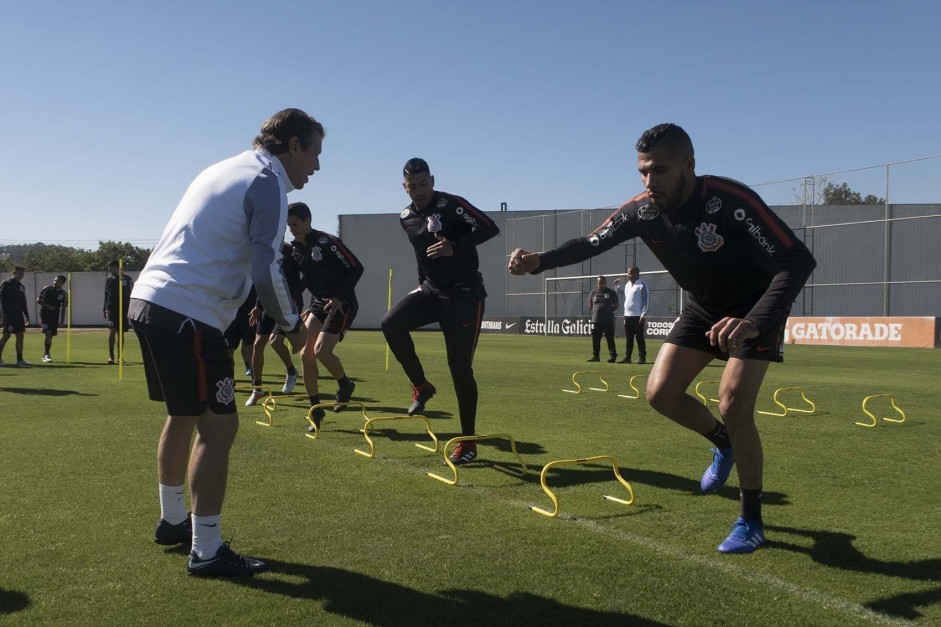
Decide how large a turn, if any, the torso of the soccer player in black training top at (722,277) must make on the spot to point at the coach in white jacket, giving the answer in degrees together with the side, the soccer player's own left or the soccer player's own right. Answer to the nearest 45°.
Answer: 0° — they already face them

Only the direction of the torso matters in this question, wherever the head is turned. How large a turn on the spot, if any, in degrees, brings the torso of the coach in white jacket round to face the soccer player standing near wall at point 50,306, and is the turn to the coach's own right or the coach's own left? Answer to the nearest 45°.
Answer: approximately 90° to the coach's own left

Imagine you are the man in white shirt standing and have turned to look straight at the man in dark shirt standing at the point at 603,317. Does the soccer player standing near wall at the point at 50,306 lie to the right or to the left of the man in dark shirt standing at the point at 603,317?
left

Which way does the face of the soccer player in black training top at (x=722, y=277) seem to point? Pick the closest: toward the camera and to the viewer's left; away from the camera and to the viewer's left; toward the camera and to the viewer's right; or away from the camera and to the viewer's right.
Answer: toward the camera and to the viewer's left

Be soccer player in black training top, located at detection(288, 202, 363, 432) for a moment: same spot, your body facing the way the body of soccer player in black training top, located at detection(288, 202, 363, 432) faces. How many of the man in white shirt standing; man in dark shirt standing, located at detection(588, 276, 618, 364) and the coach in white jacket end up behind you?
2

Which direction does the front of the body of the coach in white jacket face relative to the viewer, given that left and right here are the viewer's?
facing to the right of the viewer

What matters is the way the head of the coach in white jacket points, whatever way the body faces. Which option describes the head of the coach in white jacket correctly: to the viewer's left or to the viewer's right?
to the viewer's right

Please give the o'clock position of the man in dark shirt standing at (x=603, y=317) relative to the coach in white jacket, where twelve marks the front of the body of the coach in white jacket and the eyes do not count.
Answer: The man in dark shirt standing is roughly at 10 o'clock from the coach in white jacket.

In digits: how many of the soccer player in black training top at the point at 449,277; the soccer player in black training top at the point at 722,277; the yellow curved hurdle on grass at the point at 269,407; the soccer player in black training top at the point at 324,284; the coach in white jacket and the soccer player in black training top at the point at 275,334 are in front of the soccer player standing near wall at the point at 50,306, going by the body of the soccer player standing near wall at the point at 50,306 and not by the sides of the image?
6

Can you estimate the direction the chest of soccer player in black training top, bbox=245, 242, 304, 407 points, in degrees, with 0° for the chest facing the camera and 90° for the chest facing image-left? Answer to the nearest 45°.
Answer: approximately 45°

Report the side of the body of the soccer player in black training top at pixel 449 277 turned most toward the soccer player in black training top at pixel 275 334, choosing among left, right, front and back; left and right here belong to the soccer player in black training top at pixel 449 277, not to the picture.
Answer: right

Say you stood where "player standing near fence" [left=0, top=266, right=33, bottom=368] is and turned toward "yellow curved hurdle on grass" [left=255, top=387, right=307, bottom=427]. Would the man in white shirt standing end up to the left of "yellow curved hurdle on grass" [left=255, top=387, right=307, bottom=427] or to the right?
left

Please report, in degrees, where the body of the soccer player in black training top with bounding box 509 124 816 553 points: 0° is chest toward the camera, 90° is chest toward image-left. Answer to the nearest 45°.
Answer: approximately 45°

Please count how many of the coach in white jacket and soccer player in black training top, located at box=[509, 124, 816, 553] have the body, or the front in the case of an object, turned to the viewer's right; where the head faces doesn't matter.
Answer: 1
